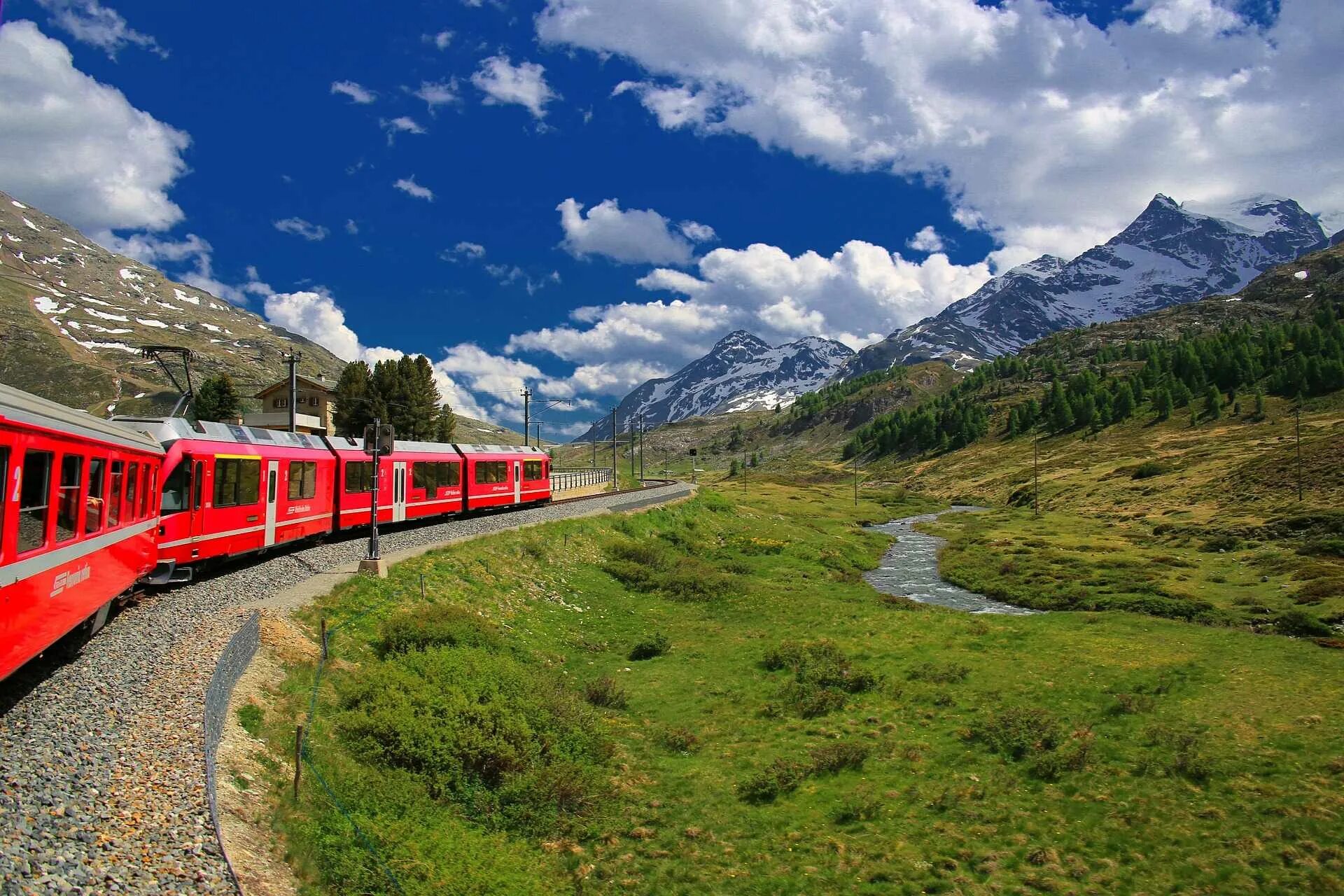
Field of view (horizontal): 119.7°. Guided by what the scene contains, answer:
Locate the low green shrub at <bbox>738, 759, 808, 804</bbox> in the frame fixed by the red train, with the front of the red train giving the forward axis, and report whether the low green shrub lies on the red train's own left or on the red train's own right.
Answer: on the red train's own right

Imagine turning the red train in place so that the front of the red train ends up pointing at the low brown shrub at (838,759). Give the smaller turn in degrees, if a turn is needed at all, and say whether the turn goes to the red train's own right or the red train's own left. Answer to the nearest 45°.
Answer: approximately 90° to the red train's own right

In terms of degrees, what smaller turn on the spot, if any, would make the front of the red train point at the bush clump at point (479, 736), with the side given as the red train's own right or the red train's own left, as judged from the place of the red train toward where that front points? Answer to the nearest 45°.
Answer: approximately 90° to the red train's own right

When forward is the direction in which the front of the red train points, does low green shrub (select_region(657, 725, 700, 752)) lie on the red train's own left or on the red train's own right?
on the red train's own right

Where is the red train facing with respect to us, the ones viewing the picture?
facing away from the viewer and to the right of the viewer

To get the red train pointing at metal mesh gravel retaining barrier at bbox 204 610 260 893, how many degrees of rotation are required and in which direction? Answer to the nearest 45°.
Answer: approximately 135° to its right

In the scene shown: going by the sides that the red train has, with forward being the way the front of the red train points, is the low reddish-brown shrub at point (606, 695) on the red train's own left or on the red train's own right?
on the red train's own right

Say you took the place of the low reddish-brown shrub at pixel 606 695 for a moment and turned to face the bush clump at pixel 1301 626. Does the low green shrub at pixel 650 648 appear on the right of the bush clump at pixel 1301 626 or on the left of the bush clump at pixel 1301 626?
left

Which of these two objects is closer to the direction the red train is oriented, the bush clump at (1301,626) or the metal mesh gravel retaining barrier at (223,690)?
the bush clump

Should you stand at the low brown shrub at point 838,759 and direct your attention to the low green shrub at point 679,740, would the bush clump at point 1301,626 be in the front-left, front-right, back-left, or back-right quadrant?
back-right
